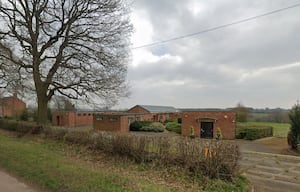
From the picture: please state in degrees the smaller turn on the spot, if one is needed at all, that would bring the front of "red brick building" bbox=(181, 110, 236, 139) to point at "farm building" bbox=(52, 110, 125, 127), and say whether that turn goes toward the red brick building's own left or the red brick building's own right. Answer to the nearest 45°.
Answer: approximately 135° to the red brick building's own right

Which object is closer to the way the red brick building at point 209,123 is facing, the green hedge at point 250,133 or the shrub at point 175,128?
the green hedge

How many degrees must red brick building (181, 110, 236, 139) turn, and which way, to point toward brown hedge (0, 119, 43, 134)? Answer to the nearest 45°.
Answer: approximately 45° to its right

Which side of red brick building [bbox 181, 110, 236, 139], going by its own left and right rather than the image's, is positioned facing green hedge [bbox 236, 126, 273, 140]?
left

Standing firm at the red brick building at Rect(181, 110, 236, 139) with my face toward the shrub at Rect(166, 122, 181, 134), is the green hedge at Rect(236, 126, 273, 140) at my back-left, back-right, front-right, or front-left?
back-right

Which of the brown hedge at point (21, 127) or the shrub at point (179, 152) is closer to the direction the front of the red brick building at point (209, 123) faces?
the shrub

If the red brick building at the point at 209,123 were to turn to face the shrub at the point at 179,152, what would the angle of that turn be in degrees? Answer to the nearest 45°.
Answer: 0° — it already faces it

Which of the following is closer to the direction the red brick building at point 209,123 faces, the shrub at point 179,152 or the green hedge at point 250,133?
the shrub

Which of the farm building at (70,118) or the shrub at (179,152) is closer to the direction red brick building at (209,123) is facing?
the shrub

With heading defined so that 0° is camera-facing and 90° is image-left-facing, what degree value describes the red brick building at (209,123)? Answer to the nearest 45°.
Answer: approximately 0°
